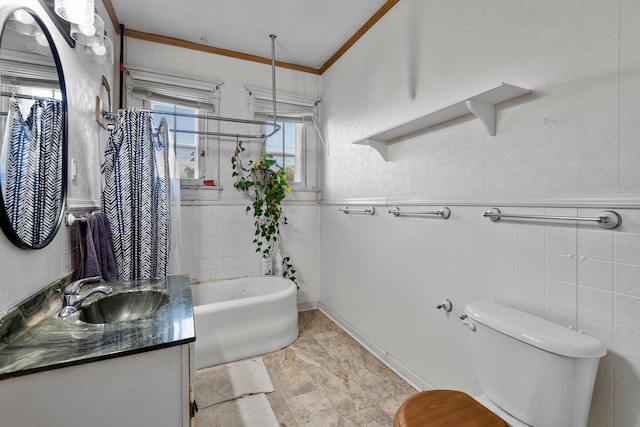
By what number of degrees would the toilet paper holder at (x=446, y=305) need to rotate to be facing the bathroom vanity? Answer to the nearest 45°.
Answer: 0° — it already faces it

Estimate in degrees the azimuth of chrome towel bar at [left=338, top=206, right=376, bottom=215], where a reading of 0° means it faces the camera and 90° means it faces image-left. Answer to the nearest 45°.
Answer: approximately 45°

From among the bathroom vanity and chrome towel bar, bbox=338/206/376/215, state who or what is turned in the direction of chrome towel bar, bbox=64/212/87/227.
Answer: chrome towel bar, bbox=338/206/376/215

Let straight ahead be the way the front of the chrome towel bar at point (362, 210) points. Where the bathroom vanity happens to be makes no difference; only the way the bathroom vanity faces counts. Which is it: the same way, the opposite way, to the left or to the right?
the opposite way

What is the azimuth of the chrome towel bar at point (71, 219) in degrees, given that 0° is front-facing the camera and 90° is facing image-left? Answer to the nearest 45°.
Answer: approximately 270°

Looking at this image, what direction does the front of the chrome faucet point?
to the viewer's right

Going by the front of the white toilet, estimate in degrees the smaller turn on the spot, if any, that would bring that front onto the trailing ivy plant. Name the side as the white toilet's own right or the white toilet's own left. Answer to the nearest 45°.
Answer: approximately 90° to the white toilet's own right

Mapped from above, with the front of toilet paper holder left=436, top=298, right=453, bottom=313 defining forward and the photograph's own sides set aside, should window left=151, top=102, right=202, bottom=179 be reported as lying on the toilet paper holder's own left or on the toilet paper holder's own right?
on the toilet paper holder's own right

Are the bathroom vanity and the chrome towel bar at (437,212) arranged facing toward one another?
yes

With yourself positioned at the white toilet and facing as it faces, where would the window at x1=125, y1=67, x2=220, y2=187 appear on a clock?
The window is roughly at 2 o'clock from the white toilet.
